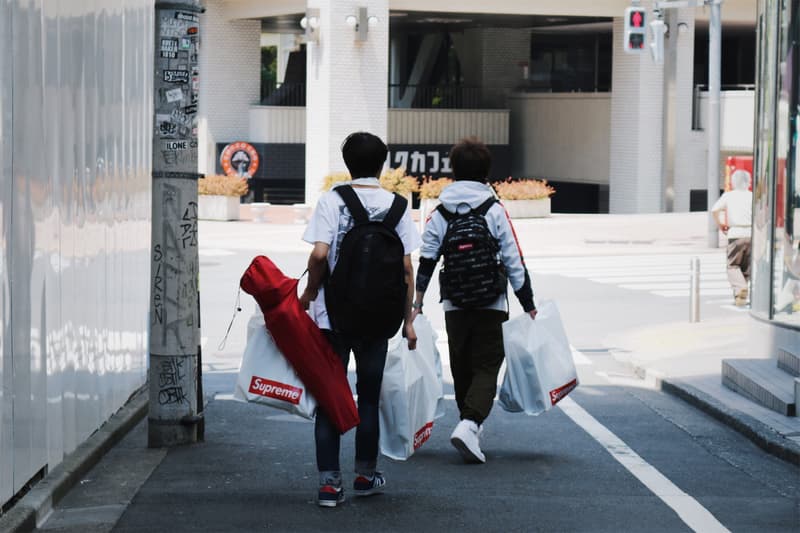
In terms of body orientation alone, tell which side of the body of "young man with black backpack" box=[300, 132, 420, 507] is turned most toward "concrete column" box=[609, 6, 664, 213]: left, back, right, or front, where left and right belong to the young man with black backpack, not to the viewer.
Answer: front

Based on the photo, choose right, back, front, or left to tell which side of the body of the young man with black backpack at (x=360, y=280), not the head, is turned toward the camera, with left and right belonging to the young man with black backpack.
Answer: back

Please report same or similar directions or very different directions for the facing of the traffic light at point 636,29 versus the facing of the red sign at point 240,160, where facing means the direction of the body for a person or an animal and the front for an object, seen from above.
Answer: same or similar directions

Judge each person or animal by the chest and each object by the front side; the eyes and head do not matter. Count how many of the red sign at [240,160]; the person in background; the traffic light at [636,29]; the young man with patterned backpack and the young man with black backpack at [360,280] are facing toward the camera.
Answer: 2

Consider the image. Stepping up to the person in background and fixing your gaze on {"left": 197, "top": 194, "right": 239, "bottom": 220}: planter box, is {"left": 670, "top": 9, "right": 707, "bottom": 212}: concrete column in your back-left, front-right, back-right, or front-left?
front-right

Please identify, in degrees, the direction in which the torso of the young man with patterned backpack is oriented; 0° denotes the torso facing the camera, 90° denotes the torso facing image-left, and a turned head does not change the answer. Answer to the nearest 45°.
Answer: approximately 180°

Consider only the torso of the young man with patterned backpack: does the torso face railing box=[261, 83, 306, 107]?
yes

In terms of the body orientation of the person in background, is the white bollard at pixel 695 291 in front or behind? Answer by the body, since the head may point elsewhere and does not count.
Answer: behind

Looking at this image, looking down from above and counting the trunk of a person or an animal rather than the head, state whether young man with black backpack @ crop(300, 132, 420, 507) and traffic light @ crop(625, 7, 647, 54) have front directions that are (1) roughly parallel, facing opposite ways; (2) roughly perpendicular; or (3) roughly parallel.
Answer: roughly parallel, facing opposite ways

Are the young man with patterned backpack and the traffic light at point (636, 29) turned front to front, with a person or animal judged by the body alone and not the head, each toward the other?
yes

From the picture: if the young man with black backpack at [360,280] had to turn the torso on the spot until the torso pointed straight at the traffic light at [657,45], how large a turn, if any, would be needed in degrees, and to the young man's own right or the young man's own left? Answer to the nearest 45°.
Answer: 0° — they already face it

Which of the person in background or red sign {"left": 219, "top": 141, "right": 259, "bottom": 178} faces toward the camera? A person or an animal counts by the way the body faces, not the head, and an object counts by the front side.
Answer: the red sign

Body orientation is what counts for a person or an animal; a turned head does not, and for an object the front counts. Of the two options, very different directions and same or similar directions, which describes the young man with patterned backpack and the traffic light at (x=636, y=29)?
very different directions

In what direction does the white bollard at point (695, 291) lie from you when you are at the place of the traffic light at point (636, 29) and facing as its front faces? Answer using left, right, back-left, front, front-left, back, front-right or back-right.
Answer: front

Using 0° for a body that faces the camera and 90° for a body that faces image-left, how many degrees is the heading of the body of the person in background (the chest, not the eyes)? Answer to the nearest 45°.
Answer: approximately 180°

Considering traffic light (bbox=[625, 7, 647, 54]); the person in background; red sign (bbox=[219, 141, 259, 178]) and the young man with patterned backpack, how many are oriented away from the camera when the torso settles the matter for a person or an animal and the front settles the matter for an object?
2

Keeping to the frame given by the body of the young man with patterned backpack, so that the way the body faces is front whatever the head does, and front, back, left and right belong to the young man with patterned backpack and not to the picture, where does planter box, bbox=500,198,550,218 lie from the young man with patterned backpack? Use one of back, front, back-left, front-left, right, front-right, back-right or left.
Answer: front

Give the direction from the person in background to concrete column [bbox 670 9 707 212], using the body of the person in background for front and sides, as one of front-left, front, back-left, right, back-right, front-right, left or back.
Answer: front

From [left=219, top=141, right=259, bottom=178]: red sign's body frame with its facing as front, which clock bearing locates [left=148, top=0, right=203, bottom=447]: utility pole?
The utility pole is roughly at 12 o'clock from the red sign.

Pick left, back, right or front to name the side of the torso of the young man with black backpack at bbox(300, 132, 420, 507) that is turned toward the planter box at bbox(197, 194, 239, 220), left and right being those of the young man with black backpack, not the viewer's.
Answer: front

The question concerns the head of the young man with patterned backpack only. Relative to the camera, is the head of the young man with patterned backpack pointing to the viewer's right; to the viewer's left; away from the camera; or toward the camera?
away from the camera

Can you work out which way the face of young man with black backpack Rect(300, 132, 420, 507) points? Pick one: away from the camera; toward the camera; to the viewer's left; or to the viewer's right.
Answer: away from the camera

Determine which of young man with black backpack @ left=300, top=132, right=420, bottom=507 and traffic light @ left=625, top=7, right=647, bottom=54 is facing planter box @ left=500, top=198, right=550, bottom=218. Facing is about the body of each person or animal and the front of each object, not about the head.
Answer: the young man with black backpack

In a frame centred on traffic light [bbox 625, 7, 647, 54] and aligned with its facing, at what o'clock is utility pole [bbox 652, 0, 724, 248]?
The utility pole is roughly at 8 o'clock from the traffic light.
